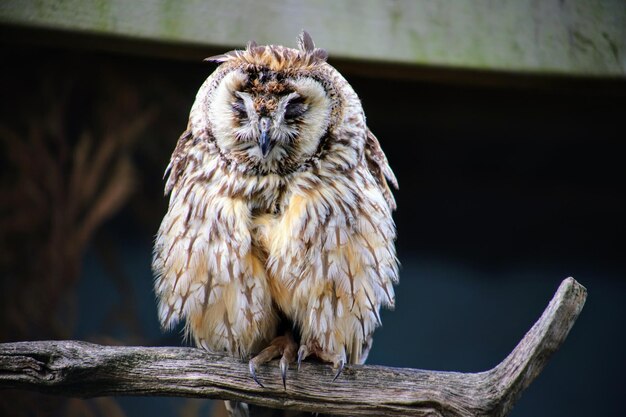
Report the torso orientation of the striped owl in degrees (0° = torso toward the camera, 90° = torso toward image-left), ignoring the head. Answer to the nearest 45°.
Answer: approximately 0°
